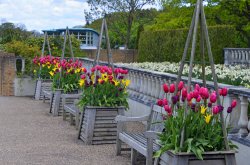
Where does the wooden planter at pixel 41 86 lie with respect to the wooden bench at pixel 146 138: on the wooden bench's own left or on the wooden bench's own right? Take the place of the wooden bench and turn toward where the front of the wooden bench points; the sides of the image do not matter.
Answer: on the wooden bench's own right

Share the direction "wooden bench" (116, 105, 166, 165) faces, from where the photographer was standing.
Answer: facing the viewer and to the left of the viewer

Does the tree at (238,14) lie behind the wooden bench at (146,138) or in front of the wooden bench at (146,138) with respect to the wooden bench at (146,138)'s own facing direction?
behind

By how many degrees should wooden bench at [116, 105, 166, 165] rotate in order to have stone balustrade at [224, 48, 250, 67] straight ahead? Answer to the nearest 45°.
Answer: approximately 135° to its right

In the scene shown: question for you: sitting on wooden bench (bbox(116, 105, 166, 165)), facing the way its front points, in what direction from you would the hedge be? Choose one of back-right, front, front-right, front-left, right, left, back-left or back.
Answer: back-right
